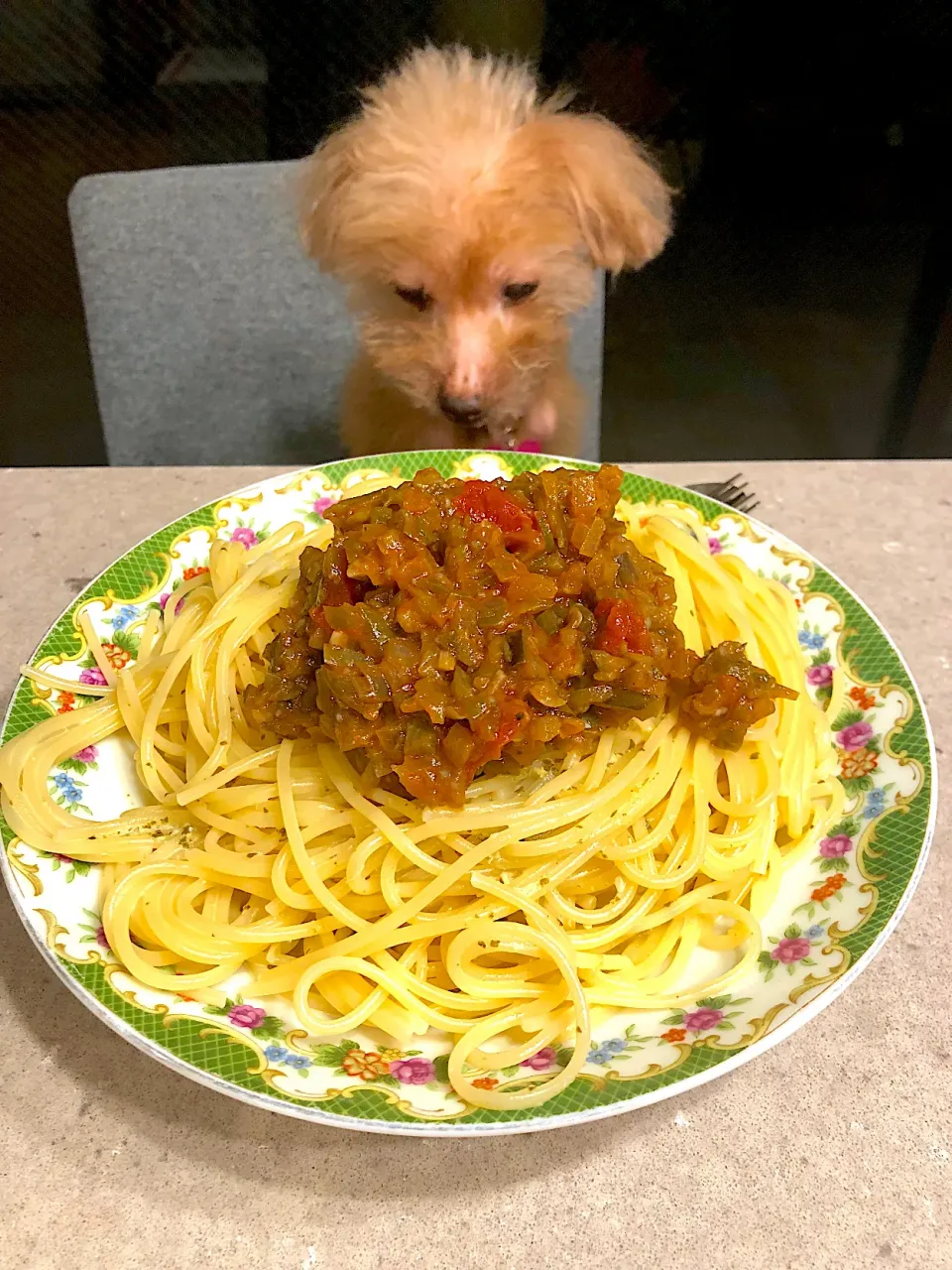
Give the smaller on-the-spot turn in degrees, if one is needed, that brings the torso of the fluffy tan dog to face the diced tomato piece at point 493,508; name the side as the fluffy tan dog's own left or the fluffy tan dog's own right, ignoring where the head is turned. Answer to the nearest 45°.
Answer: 0° — it already faces it

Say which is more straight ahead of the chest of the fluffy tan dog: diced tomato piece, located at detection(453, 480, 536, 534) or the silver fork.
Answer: the diced tomato piece

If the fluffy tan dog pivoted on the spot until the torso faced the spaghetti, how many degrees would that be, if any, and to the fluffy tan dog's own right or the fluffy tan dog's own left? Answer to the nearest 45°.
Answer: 0° — it already faces it

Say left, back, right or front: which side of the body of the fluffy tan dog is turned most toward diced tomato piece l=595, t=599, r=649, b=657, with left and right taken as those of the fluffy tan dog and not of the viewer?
front

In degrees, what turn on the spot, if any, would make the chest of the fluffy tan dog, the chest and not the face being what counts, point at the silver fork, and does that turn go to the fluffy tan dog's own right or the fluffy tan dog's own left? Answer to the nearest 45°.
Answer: approximately 45° to the fluffy tan dog's own left

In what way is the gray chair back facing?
toward the camera

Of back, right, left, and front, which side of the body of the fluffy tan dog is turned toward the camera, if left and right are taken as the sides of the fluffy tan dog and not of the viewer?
front
